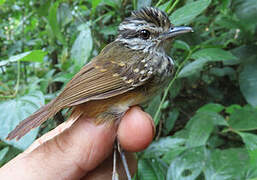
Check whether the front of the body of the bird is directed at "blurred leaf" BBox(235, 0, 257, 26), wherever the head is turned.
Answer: no

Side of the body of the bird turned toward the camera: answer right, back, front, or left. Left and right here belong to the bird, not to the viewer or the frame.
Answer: right
